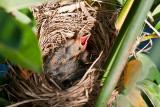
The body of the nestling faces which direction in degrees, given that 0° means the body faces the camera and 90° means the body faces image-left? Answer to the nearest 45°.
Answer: approximately 225°
